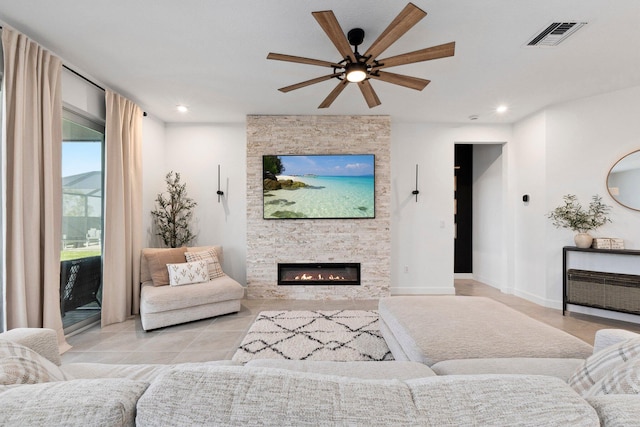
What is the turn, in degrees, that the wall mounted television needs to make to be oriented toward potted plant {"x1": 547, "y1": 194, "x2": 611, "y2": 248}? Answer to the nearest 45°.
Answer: approximately 90° to its left

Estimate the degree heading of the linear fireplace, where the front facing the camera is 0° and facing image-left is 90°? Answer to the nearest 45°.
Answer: approximately 0°

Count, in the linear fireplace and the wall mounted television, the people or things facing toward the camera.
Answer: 2

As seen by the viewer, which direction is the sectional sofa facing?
away from the camera

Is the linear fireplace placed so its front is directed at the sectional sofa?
yes

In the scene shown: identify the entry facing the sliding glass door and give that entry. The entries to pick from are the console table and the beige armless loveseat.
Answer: the console table

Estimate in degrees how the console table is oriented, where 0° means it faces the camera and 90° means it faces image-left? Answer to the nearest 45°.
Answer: approximately 45°

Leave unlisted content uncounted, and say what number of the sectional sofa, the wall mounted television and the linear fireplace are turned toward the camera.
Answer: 2

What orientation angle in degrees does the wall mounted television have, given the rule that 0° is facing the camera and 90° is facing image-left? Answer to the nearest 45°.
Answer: approximately 0°

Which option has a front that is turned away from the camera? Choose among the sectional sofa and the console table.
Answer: the sectional sofa

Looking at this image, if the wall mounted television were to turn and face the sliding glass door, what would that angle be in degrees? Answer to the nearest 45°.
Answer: approximately 45° to its right

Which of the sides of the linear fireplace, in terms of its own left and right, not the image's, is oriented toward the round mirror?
left
